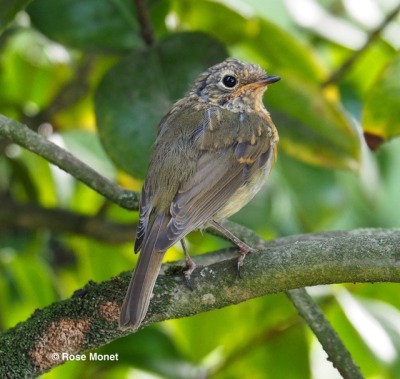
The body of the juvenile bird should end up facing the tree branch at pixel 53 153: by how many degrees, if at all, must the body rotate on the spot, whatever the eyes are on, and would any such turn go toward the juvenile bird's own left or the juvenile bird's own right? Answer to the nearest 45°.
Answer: approximately 180°
